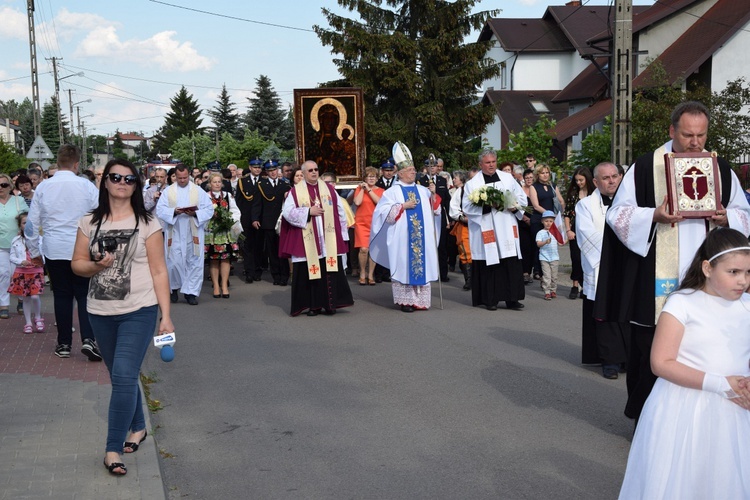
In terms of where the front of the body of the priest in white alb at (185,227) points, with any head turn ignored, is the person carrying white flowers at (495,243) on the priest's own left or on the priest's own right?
on the priest's own left

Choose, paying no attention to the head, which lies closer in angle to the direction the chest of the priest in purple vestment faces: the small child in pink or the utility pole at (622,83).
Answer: the small child in pink

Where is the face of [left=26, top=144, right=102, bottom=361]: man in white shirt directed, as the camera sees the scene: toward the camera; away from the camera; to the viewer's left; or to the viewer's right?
away from the camera

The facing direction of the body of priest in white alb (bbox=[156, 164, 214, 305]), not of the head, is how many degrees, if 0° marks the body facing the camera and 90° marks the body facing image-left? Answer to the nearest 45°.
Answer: approximately 0°

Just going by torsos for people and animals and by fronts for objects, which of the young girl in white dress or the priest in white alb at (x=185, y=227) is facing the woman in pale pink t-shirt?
the priest in white alb

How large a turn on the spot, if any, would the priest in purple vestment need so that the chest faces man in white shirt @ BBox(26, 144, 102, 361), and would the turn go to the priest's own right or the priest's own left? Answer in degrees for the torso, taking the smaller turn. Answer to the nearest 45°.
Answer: approximately 45° to the priest's own right

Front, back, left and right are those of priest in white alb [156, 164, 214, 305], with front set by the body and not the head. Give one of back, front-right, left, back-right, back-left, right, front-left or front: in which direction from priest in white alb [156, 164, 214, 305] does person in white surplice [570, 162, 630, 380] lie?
front-left
